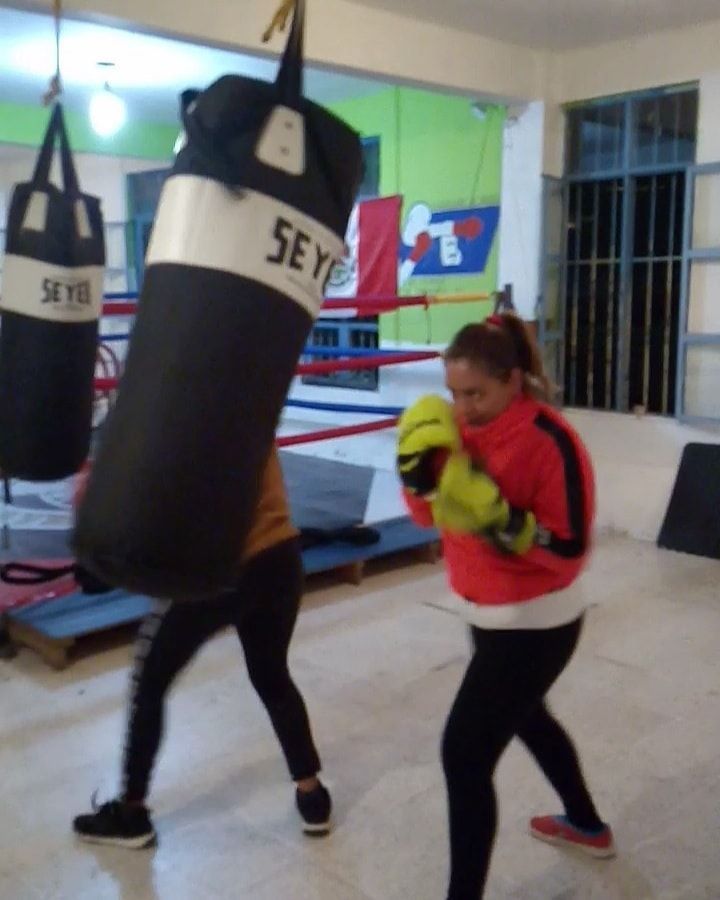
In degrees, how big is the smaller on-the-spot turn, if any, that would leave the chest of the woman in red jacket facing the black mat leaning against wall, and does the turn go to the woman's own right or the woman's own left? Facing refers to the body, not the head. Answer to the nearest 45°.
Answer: approximately 135° to the woman's own right

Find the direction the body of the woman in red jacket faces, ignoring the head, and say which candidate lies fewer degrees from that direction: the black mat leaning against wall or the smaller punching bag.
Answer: the smaller punching bag

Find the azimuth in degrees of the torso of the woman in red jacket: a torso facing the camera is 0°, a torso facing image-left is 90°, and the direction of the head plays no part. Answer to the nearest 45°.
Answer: approximately 45°

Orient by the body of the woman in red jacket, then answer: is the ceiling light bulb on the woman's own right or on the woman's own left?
on the woman's own right

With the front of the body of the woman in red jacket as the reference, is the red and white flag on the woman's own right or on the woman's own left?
on the woman's own right

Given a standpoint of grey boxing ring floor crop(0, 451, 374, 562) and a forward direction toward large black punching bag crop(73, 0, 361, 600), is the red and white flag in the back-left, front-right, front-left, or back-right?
back-left

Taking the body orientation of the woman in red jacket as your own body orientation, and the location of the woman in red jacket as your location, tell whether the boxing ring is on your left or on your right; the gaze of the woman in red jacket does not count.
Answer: on your right

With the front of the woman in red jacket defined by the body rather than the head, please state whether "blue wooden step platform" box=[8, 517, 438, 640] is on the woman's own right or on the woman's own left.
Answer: on the woman's own right
